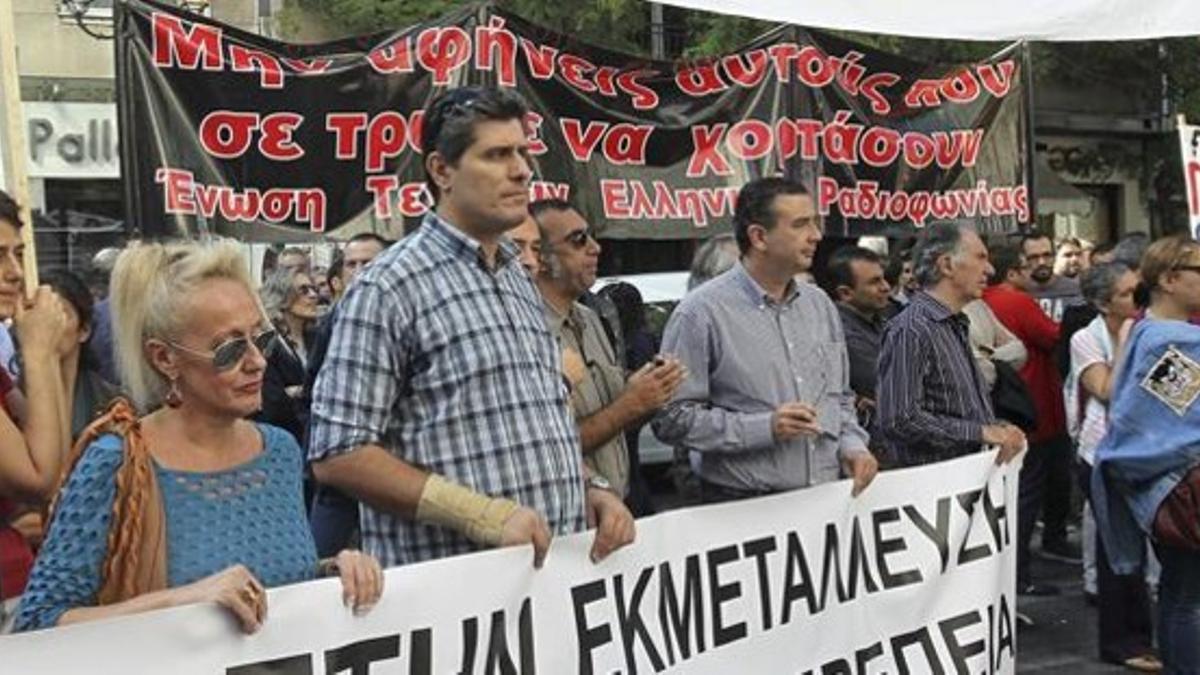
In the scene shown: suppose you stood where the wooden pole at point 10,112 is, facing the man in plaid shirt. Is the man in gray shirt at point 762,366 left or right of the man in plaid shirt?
left

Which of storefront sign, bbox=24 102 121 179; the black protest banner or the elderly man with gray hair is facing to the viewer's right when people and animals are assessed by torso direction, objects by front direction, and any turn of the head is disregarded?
the elderly man with gray hair

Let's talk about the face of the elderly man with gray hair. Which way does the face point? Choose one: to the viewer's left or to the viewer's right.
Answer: to the viewer's right

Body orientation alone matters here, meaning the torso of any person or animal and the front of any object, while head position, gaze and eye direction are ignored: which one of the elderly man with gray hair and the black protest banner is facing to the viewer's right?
the elderly man with gray hair

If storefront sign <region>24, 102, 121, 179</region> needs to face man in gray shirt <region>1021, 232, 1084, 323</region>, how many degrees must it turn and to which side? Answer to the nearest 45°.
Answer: approximately 45° to its left

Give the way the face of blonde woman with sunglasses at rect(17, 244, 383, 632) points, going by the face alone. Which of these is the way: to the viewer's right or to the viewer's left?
to the viewer's right
